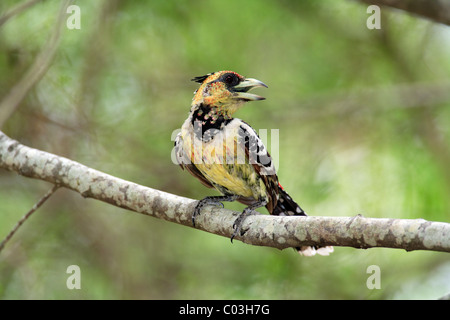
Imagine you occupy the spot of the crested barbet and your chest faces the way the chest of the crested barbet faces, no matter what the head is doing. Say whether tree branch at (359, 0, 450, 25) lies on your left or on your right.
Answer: on your left

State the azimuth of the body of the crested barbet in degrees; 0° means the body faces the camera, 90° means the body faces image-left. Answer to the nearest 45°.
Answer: approximately 45°
